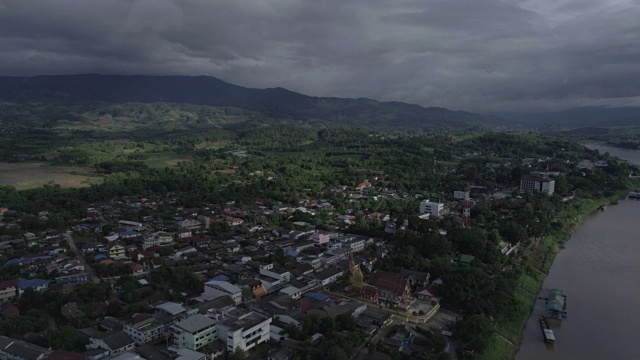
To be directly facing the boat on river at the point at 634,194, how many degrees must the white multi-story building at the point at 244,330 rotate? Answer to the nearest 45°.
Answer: approximately 90° to its left

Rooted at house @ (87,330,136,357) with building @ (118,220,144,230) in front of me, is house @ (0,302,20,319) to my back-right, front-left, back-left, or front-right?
front-left

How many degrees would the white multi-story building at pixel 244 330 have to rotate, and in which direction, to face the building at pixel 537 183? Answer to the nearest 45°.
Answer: approximately 90° to its left

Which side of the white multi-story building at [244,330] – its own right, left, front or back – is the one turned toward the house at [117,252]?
back

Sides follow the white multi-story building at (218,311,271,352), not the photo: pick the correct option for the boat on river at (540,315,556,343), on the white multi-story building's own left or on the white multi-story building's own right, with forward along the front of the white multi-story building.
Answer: on the white multi-story building's own left

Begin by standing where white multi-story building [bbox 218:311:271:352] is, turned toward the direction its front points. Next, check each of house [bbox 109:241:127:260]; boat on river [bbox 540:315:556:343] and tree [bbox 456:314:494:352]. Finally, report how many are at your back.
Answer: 1

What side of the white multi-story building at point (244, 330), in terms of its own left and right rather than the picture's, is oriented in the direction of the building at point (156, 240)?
back

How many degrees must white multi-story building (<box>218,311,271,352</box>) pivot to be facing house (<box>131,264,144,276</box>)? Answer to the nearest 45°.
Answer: approximately 180°

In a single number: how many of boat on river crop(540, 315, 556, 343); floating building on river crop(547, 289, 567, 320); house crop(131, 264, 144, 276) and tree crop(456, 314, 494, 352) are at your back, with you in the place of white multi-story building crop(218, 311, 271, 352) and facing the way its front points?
1

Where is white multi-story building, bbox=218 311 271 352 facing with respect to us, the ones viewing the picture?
facing the viewer and to the right of the viewer

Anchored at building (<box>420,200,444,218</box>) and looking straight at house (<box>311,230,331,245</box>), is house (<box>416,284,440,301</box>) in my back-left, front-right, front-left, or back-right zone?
front-left

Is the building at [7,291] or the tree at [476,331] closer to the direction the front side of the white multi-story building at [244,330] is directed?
the tree

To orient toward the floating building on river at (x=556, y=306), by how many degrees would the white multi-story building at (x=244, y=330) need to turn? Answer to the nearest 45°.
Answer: approximately 45° to its left
